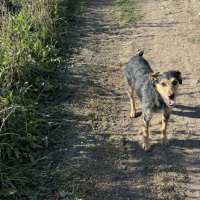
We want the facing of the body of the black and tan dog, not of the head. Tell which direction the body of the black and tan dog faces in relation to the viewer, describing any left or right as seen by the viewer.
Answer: facing the viewer and to the right of the viewer
